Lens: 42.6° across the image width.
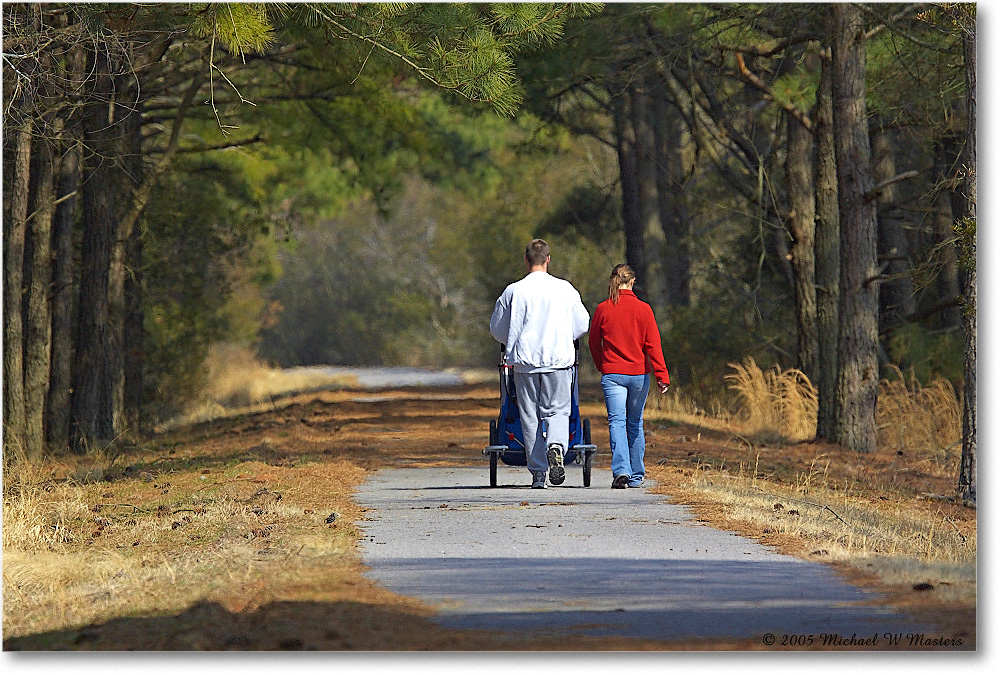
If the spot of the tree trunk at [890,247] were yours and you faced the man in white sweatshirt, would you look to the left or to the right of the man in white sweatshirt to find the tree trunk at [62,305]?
right

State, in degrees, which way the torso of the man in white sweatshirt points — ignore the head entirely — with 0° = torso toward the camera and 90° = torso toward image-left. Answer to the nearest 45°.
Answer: approximately 180°

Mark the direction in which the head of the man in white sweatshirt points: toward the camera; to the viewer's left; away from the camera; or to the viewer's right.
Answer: away from the camera

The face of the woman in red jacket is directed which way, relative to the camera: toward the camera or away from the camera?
away from the camera

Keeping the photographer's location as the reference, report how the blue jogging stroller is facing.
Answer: facing away from the viewer

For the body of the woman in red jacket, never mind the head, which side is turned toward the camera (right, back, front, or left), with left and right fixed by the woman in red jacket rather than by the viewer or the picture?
back

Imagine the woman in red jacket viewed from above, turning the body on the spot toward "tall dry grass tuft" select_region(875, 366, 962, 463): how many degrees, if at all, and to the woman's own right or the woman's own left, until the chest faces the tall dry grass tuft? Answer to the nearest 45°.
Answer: approximately 45° to the woman's own right

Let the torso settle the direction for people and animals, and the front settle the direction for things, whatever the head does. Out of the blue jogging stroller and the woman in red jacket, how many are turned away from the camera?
2

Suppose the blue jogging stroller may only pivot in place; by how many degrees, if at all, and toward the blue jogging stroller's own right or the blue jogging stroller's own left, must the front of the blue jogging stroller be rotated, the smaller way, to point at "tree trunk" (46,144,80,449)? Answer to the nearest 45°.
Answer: approximately 45° to the blue jogging stroller's own left
